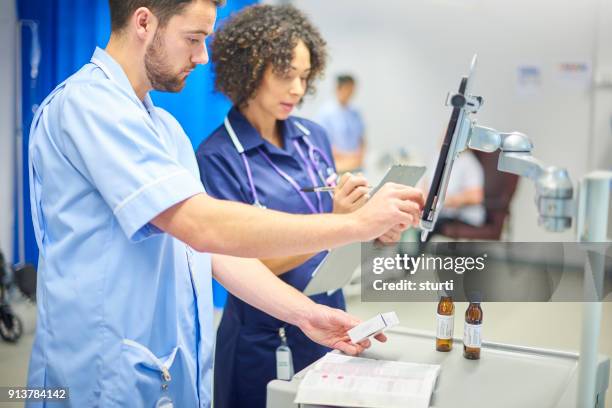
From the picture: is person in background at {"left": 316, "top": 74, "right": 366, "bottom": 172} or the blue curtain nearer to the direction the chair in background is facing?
the person in background

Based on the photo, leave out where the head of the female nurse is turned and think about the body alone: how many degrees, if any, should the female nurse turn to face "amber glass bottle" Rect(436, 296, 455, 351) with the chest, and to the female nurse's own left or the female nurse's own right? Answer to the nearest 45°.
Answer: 0° — they already face it

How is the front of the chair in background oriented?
to the viewer's left

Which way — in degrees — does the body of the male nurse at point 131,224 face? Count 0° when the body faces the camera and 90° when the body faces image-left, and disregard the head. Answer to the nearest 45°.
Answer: approximately 270°

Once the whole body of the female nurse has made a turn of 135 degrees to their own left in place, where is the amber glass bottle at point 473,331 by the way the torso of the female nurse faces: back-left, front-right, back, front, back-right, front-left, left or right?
back-right

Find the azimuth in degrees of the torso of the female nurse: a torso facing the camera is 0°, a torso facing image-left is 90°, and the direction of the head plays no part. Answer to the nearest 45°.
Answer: approximately 315°

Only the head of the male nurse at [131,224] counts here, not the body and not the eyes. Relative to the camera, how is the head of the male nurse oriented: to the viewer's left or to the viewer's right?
to the viewer's right

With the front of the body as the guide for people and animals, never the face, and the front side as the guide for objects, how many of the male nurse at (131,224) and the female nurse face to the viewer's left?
0

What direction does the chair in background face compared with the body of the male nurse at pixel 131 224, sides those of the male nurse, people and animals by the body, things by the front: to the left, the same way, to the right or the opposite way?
the opposite way

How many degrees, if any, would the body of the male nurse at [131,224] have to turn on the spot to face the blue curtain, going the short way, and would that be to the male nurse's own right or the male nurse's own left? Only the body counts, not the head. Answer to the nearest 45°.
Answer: approximately 90° to the male nurse's own left
